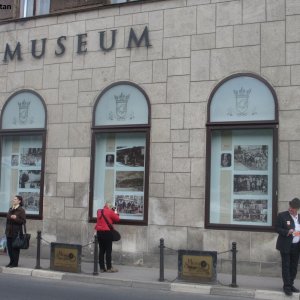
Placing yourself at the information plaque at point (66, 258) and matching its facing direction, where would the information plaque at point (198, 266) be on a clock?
the information plaque at point (198, 266) is roughly at 10 o'clock from the information plaque at point (66, 258).

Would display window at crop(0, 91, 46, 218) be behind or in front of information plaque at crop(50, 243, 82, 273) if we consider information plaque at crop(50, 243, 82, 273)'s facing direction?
behind

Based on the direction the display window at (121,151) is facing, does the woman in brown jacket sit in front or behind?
in front

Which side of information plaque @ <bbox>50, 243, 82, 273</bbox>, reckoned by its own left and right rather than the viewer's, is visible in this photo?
front

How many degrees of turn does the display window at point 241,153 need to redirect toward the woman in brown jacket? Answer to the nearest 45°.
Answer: approximately 90° to its right

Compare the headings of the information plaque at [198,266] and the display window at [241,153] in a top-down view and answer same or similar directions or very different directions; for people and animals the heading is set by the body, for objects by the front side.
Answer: same or similar directions

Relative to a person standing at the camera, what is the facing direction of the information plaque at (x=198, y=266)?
facing the viewer

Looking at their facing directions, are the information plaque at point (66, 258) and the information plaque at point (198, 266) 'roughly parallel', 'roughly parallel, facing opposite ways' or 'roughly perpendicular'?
roughly parallel

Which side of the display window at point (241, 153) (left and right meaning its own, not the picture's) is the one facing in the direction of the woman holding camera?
right

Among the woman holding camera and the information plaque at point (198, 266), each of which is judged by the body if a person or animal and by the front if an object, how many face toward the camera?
1

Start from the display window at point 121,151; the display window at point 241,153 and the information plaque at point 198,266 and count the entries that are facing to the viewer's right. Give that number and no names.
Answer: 0

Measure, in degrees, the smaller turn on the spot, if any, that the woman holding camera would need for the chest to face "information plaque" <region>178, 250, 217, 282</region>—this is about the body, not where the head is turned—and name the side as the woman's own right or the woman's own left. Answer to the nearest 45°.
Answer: approximately 45° to the woman's own right
